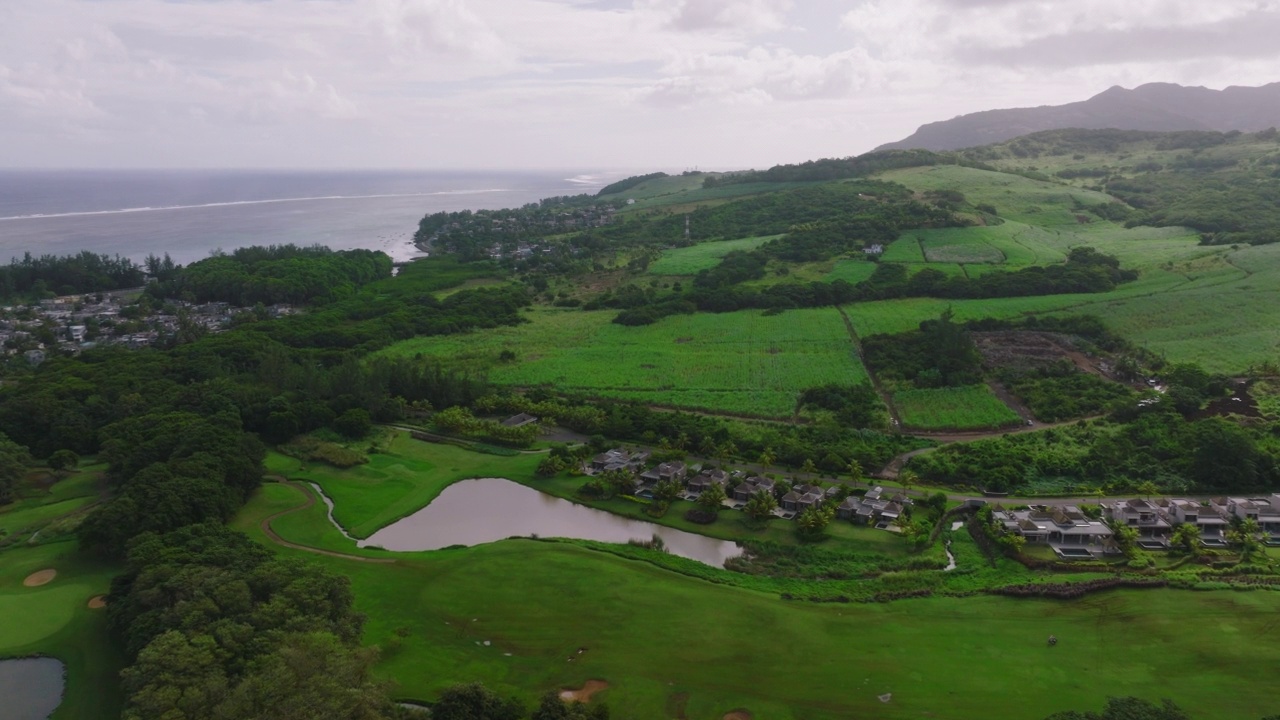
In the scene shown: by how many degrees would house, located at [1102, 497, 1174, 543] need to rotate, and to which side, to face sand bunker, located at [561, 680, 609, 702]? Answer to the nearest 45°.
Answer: approximately 45° to its right

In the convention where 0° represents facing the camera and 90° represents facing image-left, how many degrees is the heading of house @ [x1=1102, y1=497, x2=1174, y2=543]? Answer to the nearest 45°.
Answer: approximately 0°

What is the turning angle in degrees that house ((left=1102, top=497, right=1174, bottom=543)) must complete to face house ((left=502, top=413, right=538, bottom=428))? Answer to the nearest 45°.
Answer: approximately 90° to its right

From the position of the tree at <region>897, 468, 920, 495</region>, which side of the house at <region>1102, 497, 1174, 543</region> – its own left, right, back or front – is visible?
right

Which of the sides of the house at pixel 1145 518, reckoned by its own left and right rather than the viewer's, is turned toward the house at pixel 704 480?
right

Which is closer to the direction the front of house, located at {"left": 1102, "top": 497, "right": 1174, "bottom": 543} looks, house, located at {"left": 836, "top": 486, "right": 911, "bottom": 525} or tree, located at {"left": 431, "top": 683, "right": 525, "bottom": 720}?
the tree

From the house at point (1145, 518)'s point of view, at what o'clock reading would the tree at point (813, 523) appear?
The tree is roughly at 2 o'clock from the house.

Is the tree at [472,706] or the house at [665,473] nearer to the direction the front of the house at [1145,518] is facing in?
the tree
